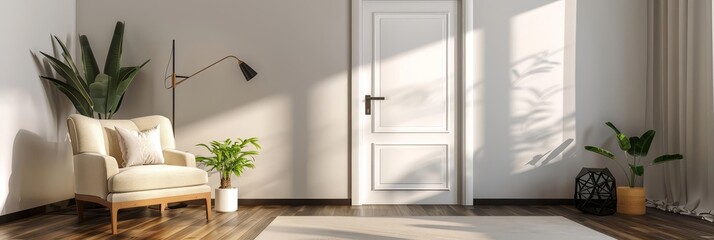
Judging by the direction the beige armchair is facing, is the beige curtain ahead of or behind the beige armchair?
ahead

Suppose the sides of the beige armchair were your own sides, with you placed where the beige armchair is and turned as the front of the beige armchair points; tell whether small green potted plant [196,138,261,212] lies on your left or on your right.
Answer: on your left

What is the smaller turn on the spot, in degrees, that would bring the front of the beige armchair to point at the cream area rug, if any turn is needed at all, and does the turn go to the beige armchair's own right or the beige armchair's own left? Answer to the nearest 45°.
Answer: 0° — it already faces it

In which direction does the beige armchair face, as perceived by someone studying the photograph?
facing the viewer and to the right of the viewer

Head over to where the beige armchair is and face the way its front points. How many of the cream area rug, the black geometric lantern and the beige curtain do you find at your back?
0

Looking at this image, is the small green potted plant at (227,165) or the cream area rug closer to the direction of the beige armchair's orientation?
the cream area rug

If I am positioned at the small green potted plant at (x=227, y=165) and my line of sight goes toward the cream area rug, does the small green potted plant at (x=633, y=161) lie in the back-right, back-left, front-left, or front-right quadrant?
front-left

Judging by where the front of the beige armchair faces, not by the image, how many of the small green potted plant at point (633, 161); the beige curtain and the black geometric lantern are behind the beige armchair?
0

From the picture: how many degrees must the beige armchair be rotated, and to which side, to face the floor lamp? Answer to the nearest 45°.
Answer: approximately 90° to its left

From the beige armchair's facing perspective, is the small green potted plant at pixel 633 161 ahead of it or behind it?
ahead

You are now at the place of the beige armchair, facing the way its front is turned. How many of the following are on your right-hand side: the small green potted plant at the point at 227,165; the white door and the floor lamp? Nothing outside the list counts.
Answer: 0

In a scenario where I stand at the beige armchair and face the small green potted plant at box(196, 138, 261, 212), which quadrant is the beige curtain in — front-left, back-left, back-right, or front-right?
front-right

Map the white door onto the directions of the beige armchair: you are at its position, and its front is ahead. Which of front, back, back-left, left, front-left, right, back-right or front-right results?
front-left

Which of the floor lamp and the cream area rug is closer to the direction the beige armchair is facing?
the cream area rug

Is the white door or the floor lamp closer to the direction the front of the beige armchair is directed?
the white door

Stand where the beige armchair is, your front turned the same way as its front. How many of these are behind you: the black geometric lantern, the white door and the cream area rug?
0
